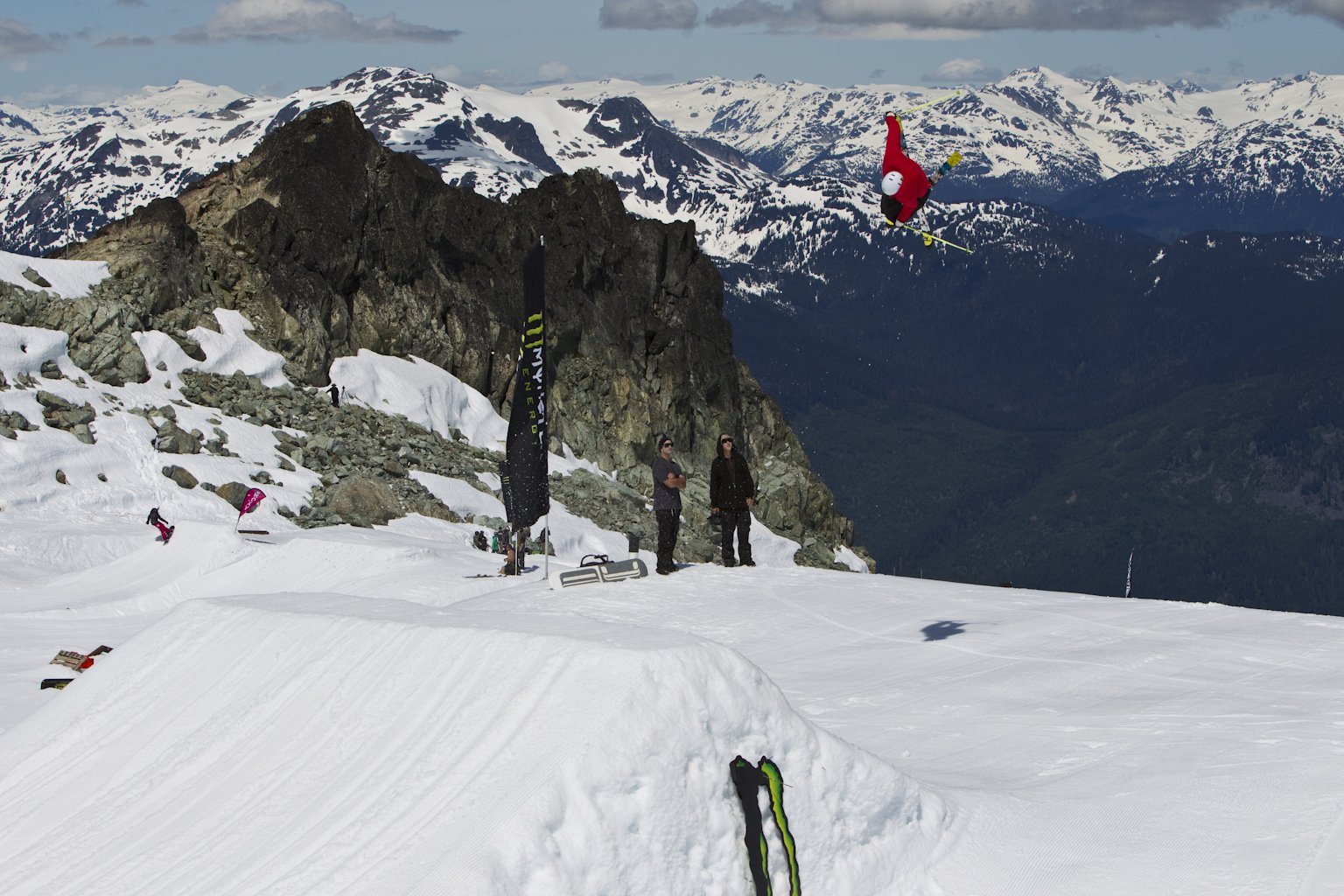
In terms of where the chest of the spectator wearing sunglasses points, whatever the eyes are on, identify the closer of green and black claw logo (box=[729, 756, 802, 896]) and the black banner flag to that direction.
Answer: the green and black claw logo

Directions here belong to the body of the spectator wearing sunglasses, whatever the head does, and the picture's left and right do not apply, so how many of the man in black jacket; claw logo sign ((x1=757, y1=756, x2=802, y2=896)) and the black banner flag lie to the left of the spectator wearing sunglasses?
1

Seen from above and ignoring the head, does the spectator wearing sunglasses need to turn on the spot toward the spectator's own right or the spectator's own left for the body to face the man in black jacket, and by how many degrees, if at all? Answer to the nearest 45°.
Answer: approximately 90° to the spectator's own left

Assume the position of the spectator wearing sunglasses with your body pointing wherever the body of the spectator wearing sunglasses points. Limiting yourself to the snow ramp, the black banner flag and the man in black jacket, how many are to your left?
1

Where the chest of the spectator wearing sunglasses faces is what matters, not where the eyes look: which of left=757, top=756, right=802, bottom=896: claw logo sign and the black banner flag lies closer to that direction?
the claw logo sign

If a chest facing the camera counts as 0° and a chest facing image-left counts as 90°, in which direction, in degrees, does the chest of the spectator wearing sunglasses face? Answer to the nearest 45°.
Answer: approximately 315°

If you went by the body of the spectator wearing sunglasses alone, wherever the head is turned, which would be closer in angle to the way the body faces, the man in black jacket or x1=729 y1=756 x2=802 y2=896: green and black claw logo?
the green and black claw logo

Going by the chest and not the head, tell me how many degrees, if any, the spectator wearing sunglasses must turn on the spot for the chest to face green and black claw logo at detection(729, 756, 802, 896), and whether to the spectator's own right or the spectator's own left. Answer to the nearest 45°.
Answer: approximately 45° to the spectator's own right

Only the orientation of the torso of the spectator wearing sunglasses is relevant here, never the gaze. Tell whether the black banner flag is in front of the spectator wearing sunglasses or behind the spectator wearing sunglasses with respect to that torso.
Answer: behind

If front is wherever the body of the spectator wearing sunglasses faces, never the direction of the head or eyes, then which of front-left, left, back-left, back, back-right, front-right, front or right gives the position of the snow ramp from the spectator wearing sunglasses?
front-right
